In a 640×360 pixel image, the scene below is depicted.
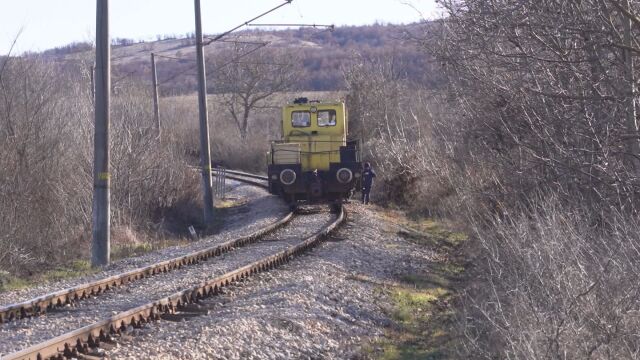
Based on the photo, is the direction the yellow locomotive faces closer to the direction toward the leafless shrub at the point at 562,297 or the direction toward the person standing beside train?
the leafless shrub

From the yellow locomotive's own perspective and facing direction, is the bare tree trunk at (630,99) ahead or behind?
ahead

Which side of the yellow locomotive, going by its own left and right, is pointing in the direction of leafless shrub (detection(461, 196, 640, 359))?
front

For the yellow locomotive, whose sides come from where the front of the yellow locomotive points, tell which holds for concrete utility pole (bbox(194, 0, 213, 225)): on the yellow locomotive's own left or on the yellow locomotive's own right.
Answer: on the yellow locomotive's own right

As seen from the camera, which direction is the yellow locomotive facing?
toward the camera

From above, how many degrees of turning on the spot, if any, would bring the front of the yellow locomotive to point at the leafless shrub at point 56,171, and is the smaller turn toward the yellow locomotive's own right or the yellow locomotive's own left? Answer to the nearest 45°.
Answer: approximately 45° to the yellow locomotive's own right

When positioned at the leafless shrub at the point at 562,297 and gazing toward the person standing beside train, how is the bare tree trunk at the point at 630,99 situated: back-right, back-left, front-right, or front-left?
front-right

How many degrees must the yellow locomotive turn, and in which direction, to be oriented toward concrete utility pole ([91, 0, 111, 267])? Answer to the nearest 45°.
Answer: approximately 45° to its right
